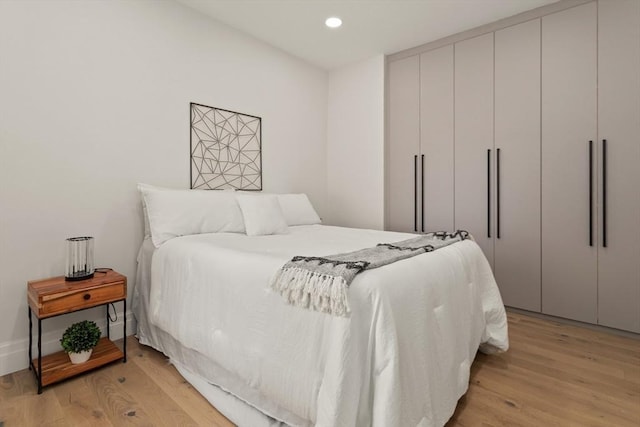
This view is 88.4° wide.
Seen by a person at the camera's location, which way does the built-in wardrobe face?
facing the viewer and to the left of the viewer

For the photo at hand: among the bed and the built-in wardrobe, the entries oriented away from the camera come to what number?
0

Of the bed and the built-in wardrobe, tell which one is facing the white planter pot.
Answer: the built-in wardrobe

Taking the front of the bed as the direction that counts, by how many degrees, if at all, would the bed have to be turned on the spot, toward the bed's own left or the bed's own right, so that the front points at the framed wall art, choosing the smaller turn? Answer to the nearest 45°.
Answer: approximately 180°

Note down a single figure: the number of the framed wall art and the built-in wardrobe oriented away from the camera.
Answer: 0

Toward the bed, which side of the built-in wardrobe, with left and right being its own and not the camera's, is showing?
front

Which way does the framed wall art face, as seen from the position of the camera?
facing the viewer and to the right of the viewer

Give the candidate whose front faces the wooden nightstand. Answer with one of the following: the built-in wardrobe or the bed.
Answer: the built-in wardrobe

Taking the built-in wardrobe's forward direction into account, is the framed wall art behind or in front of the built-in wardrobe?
in front

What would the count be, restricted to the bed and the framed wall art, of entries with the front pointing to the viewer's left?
0

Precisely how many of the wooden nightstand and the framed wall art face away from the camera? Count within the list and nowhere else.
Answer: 0

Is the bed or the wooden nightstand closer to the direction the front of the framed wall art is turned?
the bed
